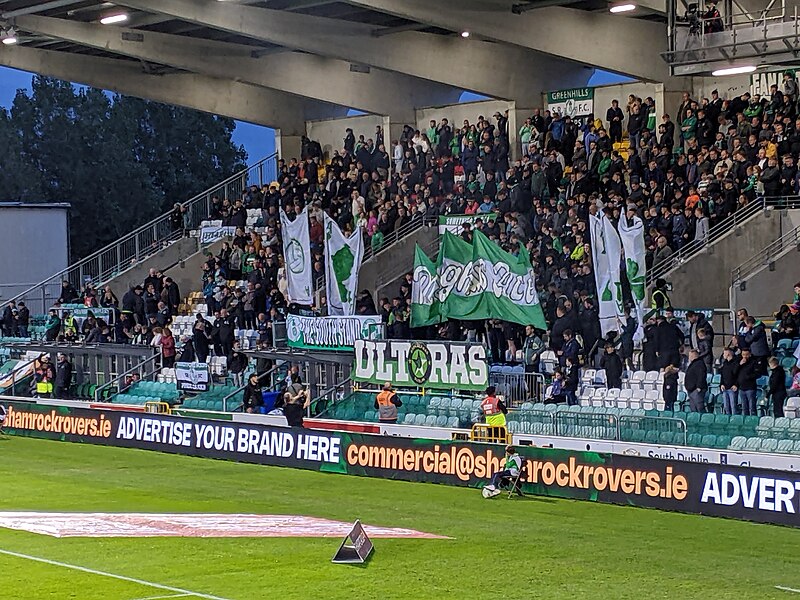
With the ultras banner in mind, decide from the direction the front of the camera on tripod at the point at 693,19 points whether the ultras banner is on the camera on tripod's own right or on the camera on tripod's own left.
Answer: on the camera on tripod's own right

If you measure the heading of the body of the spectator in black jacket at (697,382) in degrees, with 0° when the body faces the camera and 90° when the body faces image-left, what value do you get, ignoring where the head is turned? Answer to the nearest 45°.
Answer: approximately 45°

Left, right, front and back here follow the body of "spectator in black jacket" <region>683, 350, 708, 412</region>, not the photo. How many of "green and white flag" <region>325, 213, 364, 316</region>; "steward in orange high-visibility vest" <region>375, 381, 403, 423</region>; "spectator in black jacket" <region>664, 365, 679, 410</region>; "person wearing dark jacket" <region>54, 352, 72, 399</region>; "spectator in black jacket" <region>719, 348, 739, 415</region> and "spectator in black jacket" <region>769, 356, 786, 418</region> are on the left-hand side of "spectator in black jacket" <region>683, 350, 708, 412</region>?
2

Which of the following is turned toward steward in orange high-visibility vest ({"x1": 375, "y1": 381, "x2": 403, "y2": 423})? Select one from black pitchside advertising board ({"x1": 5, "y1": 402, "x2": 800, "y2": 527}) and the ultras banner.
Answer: the ultras banner

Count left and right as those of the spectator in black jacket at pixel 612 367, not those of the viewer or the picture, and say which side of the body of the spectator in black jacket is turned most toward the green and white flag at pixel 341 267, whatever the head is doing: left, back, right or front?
right

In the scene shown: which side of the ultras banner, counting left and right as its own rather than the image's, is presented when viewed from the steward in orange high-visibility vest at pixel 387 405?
front

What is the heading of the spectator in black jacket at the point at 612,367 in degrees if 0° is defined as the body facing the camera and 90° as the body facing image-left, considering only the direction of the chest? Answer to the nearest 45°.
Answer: approximately 45°

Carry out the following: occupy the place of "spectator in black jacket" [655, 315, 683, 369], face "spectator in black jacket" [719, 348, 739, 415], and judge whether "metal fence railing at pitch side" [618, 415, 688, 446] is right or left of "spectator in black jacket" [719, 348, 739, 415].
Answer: right

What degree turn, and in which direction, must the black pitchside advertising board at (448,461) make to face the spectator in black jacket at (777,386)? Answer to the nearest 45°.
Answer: approximately 135° to its left

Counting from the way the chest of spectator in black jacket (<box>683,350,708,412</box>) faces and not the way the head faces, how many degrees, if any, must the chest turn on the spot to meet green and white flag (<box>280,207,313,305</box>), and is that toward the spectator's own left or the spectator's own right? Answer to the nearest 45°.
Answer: approximately 90° to the spectator's own right

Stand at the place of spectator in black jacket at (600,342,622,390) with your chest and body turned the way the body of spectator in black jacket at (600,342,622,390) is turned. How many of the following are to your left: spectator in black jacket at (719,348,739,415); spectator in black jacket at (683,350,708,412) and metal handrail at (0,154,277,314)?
2

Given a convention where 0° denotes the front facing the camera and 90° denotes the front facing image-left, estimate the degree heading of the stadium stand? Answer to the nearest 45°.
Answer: approximately 45°
